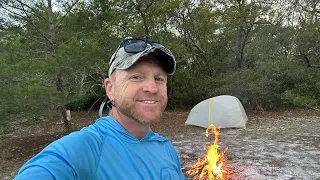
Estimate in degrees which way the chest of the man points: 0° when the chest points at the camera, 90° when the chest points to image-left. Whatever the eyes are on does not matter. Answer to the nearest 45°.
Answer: approximately 315°

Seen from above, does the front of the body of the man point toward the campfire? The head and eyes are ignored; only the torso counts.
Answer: no

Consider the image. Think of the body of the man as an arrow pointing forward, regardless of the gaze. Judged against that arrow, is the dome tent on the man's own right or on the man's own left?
on the man's own left
